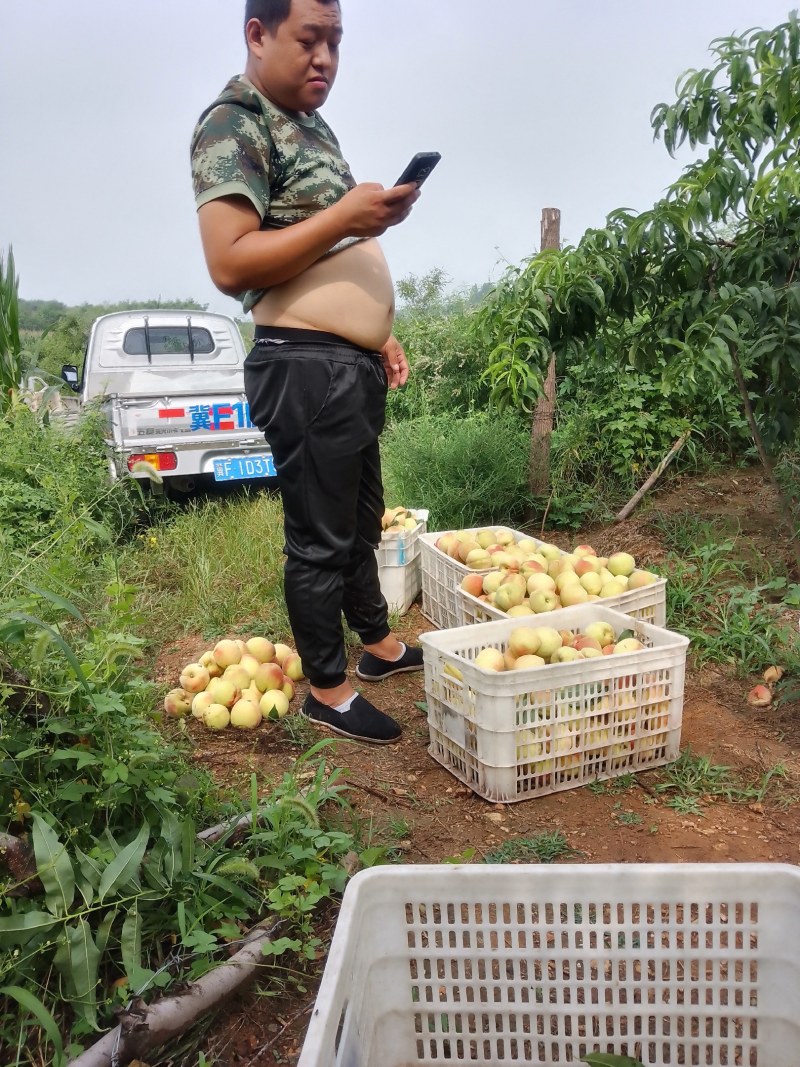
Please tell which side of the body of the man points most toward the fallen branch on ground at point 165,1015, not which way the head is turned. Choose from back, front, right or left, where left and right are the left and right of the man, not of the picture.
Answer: right

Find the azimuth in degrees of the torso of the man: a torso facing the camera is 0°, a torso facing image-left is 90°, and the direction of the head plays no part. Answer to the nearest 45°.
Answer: approximately 270°

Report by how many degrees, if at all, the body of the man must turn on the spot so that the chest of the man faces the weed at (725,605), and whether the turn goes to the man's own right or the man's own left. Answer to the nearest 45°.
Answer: approximately 45° to the man's own left

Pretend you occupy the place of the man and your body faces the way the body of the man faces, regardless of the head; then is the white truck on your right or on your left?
on your left

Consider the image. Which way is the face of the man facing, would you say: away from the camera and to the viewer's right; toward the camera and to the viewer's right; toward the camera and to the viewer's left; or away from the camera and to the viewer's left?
toward the camera and to the viewer's right

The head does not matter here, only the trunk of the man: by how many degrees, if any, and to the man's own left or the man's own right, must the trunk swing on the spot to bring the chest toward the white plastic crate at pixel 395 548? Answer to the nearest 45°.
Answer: approximately 90° to the man's own left

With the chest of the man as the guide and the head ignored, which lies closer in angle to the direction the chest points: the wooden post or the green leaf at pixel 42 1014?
the wooden post

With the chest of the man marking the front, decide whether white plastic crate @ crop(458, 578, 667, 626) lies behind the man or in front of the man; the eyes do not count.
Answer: in front
